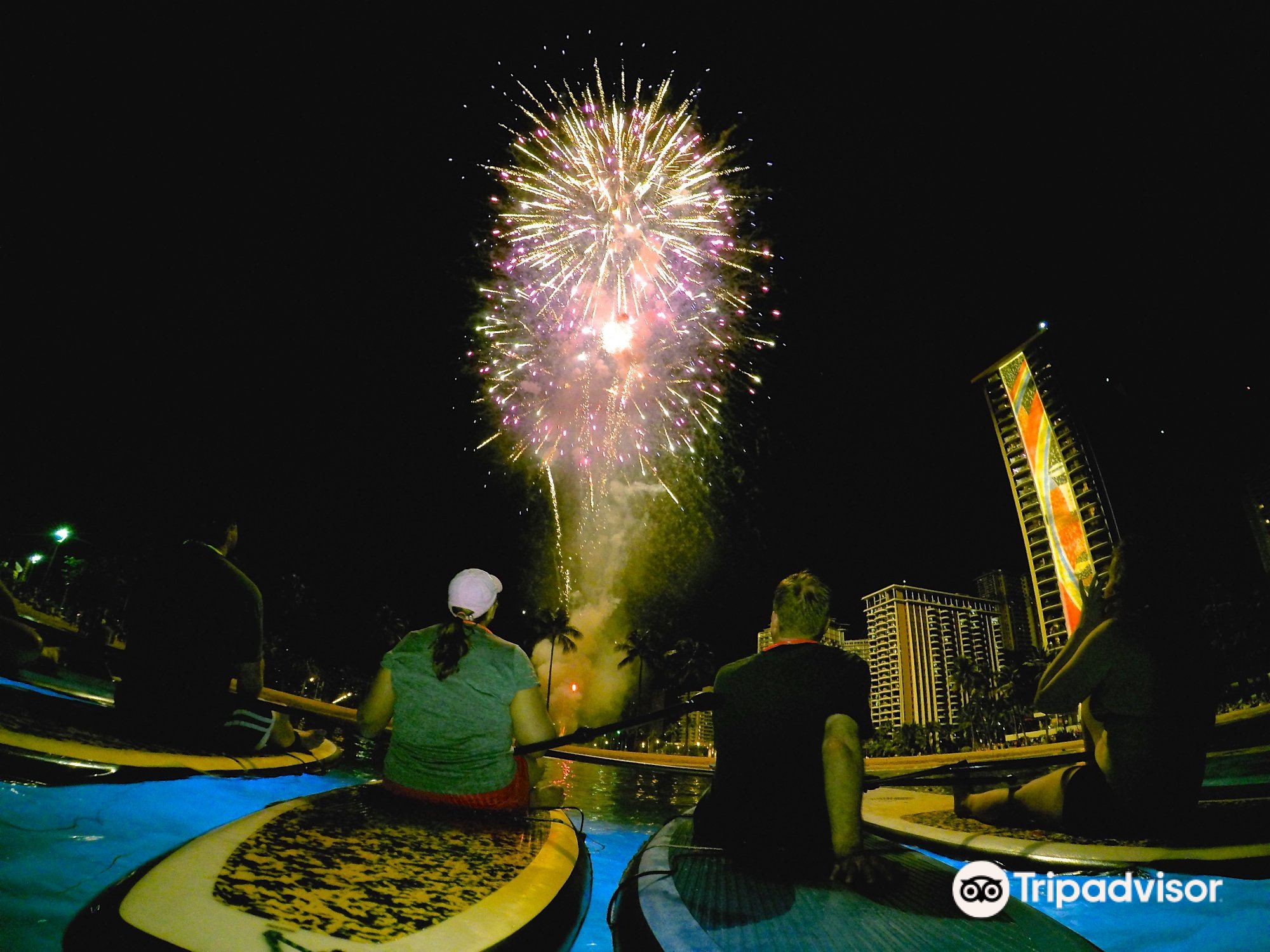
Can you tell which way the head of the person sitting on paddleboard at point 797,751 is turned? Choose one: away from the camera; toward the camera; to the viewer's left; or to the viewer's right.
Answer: away from the camera

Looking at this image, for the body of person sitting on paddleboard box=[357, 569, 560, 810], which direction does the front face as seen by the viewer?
away from the camera

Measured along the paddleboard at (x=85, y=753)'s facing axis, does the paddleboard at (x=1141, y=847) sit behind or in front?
in front

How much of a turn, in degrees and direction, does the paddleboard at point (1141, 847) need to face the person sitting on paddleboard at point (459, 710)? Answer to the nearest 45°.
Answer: approximately 45° to its left

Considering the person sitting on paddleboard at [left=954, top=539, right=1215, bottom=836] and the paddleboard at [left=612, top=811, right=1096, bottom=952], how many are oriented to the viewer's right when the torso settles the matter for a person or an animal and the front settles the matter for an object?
0

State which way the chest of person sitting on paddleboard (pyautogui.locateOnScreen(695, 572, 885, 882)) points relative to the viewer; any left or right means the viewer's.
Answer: facing away from the viewer

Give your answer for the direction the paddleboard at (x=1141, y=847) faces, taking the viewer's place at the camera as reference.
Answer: facing to the left of the viewer

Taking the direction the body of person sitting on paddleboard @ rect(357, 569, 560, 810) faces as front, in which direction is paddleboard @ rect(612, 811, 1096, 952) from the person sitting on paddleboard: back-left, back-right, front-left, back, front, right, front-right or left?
back-right

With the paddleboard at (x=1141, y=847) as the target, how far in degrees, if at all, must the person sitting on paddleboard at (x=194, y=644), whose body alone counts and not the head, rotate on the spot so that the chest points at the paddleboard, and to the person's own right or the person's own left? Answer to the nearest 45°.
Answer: approximately 90° to the person's own right

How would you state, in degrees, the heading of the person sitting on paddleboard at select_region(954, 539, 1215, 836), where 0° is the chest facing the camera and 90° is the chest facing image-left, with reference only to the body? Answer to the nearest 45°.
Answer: approximately 135°

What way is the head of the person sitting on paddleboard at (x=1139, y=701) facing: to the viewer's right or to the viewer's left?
to the viewer's left
